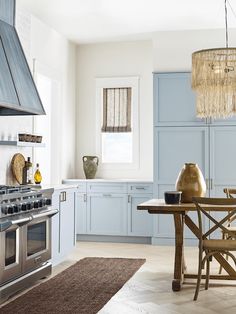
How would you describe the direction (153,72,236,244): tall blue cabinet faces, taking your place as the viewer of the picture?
facing the viewer

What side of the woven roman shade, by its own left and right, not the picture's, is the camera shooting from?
front

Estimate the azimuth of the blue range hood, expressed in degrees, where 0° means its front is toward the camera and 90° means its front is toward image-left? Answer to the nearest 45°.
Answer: approximately 315°

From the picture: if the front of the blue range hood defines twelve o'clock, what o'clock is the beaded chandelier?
The beaded chandelier is roughly at 11 o'clock from the blue range hood.

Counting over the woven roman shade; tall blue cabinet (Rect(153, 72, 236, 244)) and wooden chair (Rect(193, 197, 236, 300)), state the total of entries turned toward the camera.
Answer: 2

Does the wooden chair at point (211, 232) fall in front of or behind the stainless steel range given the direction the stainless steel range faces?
in front

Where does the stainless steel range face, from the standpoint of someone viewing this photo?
facing the viewer and to the right of the viewer

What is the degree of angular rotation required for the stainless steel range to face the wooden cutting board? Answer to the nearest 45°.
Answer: approximately 135° to its left

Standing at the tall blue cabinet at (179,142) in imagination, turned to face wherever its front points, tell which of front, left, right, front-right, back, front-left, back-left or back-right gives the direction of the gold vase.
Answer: front

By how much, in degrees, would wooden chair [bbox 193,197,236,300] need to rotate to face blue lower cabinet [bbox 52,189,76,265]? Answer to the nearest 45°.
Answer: approximately 45° to its left
